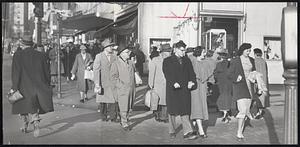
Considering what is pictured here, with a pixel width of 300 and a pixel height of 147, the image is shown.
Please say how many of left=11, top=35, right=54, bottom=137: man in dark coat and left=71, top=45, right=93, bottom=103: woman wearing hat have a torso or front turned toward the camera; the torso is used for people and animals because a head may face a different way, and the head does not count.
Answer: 1

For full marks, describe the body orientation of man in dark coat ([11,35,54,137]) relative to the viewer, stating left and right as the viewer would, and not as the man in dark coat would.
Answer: facing away from the viewer

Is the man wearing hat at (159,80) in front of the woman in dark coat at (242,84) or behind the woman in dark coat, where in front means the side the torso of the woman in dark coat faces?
behind

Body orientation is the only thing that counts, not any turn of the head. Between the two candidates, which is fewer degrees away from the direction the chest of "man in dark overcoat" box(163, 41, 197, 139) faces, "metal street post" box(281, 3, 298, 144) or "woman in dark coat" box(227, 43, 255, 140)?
the metal street post

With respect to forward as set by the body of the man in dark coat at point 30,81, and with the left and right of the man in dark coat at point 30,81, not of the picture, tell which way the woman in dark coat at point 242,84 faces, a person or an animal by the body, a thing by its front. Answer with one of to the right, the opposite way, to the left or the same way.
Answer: the opposite way

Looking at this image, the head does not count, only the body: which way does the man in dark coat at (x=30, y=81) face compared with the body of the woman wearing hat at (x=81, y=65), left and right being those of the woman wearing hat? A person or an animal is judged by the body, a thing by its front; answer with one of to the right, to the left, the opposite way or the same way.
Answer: the opposite way

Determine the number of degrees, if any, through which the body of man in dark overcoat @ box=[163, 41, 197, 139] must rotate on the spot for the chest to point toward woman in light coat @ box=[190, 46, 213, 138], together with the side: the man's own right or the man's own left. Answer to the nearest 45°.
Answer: approximately 90° to the man's own left

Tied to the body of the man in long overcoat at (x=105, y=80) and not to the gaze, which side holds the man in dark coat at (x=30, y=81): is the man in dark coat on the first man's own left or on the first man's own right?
on the first man's own right
